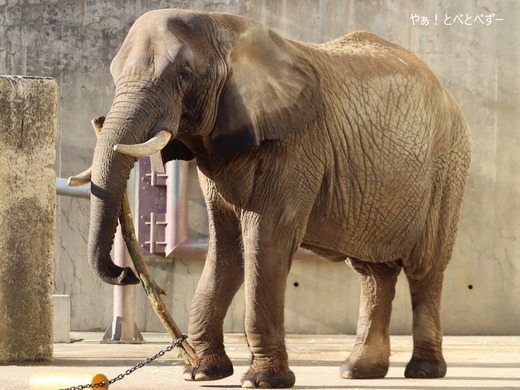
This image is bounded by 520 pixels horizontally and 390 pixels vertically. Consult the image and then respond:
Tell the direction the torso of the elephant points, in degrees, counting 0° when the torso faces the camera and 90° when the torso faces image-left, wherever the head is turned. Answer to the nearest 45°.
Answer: approximately 45°

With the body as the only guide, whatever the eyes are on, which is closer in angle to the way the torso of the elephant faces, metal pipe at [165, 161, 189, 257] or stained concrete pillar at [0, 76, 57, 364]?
the stained concrete pillar

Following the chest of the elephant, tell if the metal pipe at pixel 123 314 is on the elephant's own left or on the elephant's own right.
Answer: on the elephant's own right

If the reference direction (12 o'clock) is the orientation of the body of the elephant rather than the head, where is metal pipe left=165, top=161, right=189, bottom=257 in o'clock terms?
The metal pipe is roughly at 4 o'clock from the elephant.

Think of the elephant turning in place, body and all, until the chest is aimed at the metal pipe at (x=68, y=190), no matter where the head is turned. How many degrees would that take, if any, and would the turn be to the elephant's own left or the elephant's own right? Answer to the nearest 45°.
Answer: approximately 90° to the elephant's own right

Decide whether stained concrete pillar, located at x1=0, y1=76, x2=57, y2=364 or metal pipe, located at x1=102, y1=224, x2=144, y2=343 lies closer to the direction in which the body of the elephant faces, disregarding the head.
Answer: the stained concrete pillar
